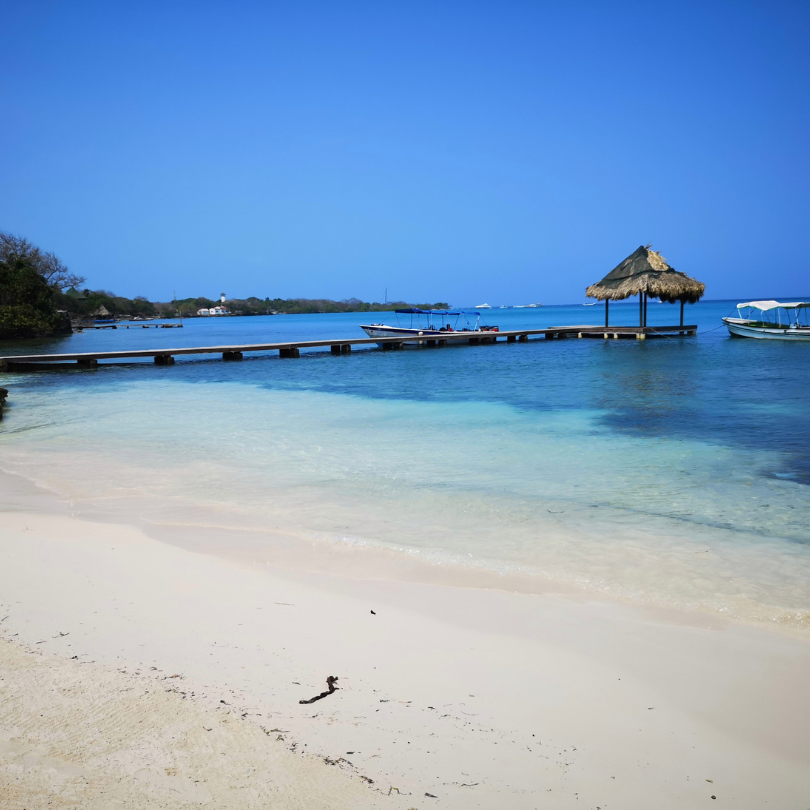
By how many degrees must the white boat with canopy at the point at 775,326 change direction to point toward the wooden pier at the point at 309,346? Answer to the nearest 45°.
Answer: approximately 45° to its left

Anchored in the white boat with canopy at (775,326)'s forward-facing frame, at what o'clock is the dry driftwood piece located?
The dry driftwood piece is roughly at 9 o'clock from the white boat with canopy.

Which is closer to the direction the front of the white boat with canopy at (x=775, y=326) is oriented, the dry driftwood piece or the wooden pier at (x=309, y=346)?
the wooden pier

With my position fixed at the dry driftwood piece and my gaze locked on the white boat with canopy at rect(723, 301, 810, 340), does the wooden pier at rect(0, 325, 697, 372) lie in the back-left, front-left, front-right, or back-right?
front-left

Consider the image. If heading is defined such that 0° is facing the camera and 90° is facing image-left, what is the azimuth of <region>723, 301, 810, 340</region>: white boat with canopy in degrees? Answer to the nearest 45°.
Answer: approximately 90°
